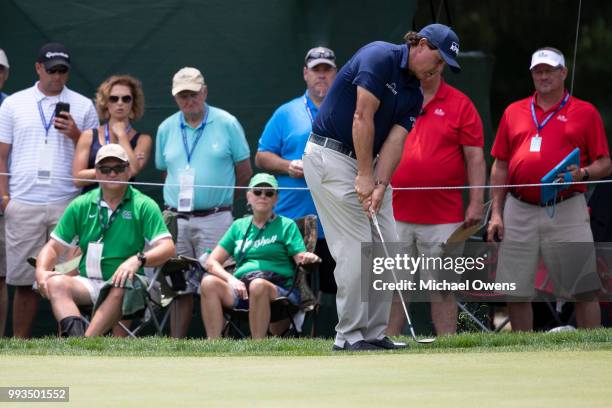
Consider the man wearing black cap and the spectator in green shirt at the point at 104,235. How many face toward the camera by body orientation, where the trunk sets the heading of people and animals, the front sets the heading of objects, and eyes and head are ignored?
2

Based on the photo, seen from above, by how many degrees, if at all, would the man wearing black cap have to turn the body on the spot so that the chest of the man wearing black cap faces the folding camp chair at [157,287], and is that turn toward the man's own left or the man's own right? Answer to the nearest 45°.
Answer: approximately 45° to the man's own left

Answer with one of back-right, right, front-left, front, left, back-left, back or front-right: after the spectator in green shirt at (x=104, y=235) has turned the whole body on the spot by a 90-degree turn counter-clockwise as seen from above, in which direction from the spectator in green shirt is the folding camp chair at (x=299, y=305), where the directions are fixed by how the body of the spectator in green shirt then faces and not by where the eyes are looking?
front

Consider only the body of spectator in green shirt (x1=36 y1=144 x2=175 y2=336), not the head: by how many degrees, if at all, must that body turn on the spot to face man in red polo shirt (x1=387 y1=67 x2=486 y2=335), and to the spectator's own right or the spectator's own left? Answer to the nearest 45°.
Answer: approximately 90° to the spectator's own left

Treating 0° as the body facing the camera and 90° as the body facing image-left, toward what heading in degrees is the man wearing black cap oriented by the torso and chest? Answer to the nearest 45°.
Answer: approximately 0°

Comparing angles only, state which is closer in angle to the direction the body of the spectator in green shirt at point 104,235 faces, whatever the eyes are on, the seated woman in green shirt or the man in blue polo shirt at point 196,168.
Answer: the seated woman in green shirt

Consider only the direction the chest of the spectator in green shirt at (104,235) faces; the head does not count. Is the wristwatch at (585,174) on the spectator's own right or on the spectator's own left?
on the spectator's own left

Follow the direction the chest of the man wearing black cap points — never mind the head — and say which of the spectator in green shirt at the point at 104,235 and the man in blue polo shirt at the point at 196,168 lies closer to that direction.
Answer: the spectator in green shirt
